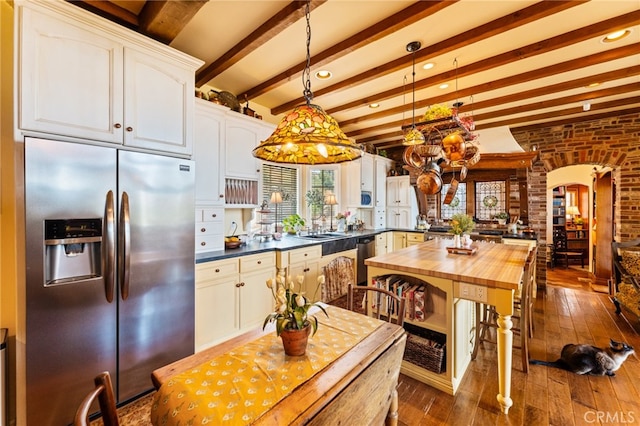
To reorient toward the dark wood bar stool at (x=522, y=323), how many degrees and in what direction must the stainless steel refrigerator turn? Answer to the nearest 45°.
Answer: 0° — it already faces it

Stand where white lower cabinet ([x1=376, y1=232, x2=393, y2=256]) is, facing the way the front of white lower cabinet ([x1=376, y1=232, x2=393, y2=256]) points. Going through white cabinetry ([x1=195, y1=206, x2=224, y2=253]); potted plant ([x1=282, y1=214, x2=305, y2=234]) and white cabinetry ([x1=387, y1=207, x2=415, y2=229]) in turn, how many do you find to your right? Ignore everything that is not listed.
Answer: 2

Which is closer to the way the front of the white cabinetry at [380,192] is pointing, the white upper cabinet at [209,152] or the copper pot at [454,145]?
the copper pot

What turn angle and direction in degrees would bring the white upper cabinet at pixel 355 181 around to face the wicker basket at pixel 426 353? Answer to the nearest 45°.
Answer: approximately 45° to its right

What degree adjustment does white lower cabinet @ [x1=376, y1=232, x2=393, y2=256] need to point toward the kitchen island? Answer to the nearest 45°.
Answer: approximately 45° to its right

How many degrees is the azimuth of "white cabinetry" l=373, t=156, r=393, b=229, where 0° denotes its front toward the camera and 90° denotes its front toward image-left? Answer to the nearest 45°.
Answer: approximately 315°

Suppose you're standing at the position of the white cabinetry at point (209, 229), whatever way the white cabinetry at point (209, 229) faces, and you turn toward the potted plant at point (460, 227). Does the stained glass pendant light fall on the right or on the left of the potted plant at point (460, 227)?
right
